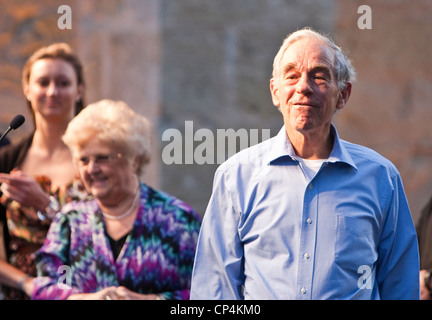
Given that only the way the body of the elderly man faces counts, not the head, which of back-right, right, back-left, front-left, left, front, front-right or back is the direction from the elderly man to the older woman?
back-right

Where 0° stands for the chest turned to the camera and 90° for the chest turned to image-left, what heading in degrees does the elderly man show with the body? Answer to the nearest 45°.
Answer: approximately 0°
